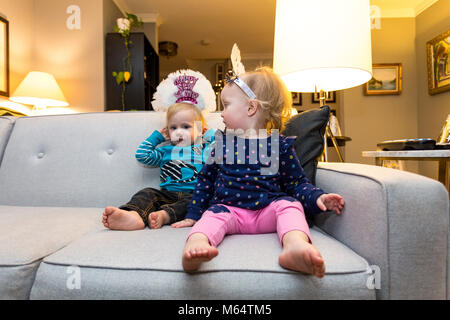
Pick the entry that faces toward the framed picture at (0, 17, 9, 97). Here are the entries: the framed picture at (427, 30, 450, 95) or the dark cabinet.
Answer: the framed picture at (427, 30, 450, 95)

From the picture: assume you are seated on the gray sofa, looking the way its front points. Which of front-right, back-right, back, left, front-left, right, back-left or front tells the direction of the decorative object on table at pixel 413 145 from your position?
back-left

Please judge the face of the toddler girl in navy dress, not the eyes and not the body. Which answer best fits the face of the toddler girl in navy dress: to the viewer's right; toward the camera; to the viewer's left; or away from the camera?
to the viewer's left

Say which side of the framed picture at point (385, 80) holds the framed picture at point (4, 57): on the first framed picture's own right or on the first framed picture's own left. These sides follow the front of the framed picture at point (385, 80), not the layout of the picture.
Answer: on the first framed picture's own right

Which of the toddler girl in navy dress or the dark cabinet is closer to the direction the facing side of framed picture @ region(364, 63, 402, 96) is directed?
the toddler girl in navy dress

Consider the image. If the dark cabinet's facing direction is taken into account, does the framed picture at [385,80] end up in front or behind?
in front
